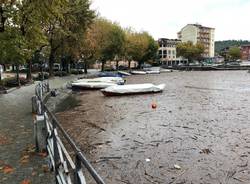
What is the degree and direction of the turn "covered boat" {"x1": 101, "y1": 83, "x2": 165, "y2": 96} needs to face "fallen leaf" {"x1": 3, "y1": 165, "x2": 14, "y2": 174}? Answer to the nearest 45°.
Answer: approximately 90° to its left

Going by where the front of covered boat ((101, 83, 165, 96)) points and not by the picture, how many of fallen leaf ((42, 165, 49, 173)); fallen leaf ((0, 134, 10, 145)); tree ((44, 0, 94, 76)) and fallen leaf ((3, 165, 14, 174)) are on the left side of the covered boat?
3

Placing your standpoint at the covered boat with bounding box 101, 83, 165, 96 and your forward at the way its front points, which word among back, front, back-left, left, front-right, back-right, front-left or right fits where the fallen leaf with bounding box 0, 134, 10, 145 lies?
left

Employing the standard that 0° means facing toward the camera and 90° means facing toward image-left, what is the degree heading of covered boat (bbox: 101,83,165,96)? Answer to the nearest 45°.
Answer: approximately 90°

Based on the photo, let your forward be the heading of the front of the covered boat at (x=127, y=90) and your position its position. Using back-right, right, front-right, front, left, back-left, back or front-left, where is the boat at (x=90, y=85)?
front-right

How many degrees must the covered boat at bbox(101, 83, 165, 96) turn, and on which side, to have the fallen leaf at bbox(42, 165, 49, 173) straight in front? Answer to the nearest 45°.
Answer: approximately 90° to its left

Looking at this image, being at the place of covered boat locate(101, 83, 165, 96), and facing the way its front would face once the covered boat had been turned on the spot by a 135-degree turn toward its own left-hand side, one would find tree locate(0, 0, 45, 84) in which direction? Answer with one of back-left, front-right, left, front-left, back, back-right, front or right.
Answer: right

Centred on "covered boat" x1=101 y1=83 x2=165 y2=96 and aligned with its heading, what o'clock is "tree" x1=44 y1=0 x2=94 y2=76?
The tree is roughly at 2 o'clock from the covered boat.

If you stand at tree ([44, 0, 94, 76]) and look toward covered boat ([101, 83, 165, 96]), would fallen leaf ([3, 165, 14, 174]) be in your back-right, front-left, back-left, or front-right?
front-right

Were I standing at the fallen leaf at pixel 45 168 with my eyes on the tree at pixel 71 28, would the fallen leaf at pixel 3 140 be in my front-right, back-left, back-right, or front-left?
front-left

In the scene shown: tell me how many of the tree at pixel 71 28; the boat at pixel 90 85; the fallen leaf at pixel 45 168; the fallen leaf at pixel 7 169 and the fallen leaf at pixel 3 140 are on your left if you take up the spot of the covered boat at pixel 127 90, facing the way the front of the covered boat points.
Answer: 3
